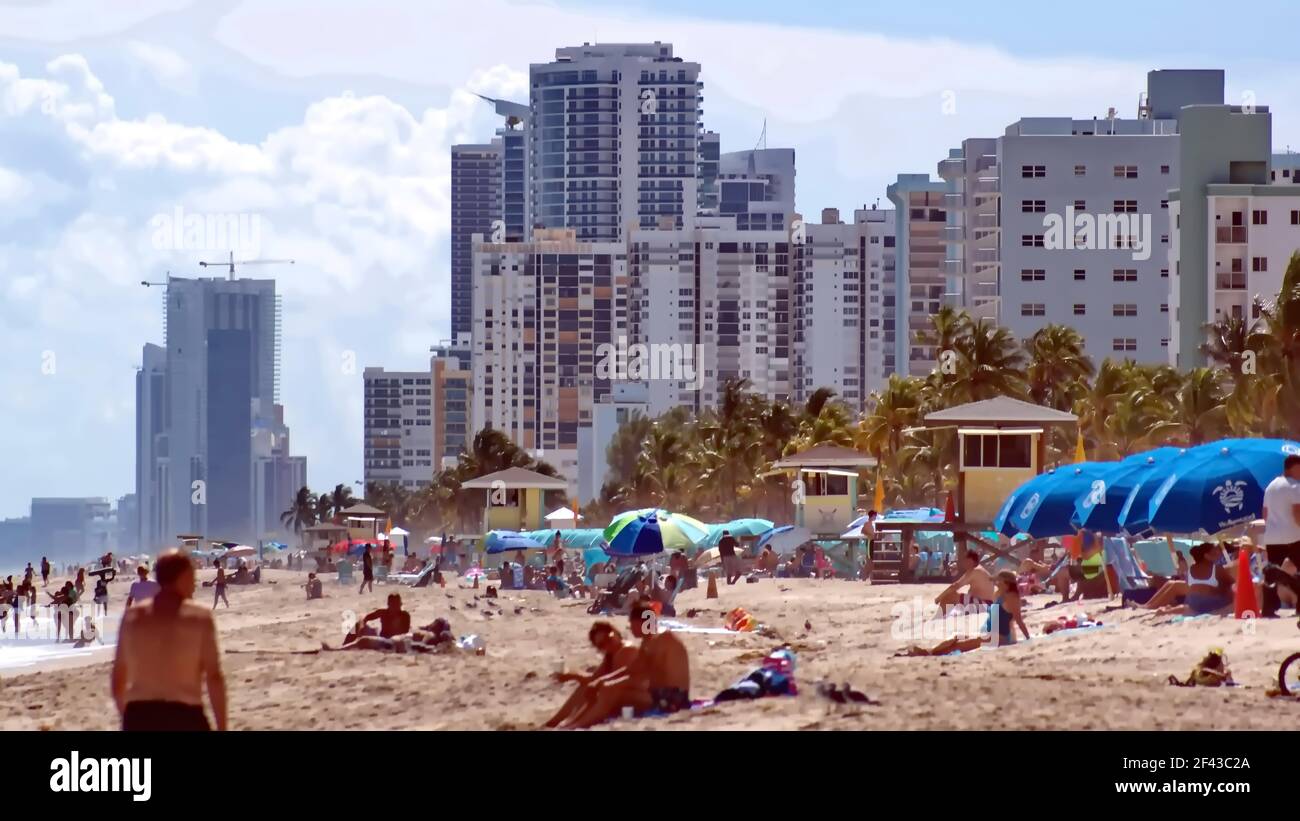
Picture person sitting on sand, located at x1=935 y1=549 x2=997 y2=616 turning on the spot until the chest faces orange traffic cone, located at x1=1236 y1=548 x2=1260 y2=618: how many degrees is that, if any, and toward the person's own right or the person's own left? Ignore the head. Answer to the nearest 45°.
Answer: approximately 135° to the person's own left

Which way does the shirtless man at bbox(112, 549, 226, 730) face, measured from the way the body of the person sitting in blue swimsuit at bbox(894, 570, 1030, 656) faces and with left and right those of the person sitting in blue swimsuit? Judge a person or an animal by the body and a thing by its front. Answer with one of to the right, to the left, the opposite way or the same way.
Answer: to the right

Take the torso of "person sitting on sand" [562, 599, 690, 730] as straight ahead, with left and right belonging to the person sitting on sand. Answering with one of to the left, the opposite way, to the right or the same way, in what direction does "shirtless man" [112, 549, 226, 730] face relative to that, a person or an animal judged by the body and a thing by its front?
to the right

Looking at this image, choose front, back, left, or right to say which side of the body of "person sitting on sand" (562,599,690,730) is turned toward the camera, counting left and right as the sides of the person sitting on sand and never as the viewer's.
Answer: left

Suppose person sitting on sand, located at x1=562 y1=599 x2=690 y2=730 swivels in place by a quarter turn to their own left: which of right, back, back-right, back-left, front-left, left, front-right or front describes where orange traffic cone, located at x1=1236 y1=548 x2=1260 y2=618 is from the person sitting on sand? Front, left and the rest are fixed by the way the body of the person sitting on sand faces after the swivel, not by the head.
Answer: back-left

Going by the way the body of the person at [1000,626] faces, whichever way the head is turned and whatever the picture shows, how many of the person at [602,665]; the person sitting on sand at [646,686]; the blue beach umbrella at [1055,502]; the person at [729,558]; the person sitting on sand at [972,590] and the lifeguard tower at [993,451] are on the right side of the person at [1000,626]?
4

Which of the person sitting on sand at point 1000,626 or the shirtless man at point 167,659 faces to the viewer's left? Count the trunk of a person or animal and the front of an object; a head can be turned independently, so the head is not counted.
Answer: the person sitting on sand

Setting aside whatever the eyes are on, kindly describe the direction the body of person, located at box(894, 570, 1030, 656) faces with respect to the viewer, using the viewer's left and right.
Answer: facing to the left of the viewer

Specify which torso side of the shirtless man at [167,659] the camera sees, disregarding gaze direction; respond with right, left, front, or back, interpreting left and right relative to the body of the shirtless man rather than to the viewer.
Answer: back

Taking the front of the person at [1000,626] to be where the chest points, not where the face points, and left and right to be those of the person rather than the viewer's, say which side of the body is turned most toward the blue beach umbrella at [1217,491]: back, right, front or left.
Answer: back

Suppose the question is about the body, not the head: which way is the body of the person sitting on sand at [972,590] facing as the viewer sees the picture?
to the viewer's left
